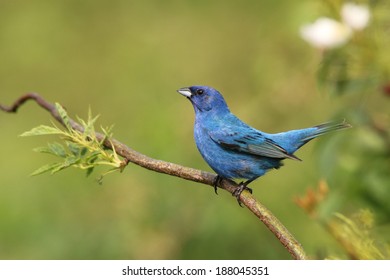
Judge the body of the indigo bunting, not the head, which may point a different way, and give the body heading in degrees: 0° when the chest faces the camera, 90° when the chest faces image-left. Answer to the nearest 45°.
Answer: approximately 90°
